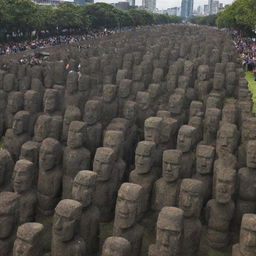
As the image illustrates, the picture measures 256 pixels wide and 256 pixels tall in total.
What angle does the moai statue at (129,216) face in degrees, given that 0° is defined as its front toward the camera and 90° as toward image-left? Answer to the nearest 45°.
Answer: approximately 45°

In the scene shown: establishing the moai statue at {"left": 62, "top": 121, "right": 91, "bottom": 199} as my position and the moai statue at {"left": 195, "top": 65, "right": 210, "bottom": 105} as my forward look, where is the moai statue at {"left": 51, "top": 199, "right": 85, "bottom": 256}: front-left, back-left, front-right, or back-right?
back-right

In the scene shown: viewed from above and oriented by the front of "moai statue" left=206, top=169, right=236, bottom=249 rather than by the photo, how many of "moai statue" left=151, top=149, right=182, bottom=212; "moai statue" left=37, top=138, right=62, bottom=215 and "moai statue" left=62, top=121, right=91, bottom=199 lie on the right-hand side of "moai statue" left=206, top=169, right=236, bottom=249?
3

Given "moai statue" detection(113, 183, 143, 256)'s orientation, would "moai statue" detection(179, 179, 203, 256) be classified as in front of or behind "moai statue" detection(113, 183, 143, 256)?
behind

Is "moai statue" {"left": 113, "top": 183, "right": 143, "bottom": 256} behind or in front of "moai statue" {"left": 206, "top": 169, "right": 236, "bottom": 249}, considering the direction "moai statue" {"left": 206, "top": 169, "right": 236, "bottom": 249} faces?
in front

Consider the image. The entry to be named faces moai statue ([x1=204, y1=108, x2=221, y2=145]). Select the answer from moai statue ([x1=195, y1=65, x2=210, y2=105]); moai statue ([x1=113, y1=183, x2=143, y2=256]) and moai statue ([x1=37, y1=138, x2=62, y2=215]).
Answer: moai statue ([x1=195, y1=65, x2=210, y2=105])

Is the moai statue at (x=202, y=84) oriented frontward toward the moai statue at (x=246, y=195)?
yes

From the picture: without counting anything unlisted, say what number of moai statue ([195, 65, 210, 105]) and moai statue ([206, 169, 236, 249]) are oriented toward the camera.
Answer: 2

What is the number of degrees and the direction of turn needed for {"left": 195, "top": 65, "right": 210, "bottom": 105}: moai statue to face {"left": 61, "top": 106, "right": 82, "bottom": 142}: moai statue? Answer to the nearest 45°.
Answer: approximately 45° to its right

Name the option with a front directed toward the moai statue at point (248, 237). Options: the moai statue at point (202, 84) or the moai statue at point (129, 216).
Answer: the moai statue at point (202, 84)

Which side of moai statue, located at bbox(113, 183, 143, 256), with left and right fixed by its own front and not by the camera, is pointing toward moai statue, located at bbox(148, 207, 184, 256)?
left
